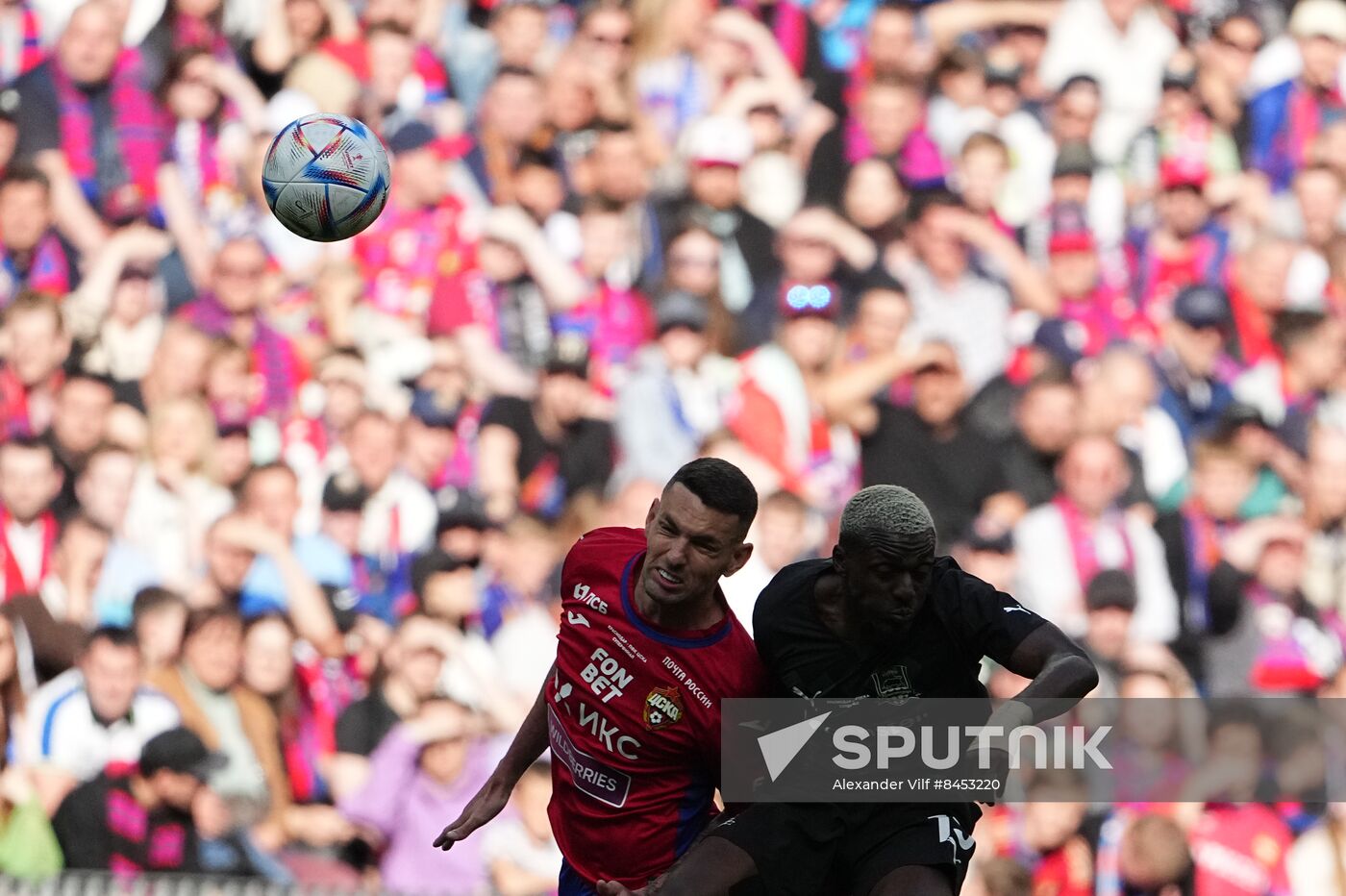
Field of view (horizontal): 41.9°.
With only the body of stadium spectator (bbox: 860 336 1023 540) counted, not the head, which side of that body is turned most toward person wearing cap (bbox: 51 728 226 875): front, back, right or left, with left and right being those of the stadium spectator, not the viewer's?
right

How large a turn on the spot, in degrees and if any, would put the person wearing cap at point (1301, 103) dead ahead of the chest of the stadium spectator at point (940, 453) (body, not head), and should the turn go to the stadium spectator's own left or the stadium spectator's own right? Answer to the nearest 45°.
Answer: approximately 135° to the stadium spectator's own left

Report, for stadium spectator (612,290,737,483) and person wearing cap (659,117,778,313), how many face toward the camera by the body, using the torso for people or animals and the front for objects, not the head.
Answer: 2

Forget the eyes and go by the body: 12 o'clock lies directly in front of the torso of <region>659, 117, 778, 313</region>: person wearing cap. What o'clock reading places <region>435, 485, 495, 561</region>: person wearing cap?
<region>435, 485, 495, 561</region>: person wearing cap is roughly at 2 o'clock from <region>659, 117, 778, 313</region>: person wearing cap.

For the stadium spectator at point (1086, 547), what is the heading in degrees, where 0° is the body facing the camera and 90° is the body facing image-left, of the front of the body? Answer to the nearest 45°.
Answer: approximately 0°

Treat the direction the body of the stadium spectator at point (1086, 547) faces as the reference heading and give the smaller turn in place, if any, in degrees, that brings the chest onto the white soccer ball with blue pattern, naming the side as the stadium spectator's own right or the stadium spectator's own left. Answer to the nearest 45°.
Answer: approximately 45° to the stadium spectator's own right

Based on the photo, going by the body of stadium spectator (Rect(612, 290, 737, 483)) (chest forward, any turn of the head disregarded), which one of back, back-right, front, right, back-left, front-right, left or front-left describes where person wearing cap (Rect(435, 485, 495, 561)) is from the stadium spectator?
right
